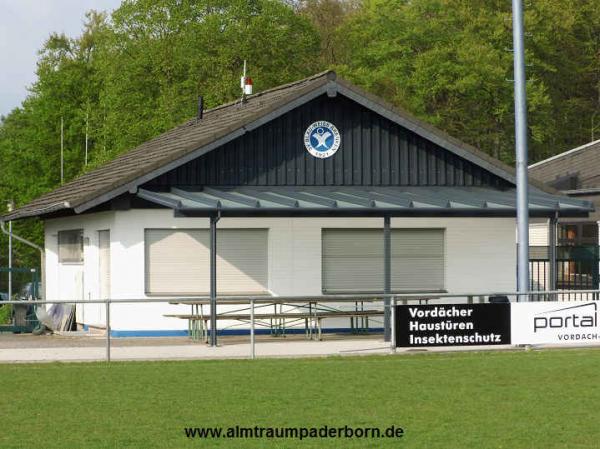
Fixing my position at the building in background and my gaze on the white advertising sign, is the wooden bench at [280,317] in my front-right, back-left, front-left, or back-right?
front-right

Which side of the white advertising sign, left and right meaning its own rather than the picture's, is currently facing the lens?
front

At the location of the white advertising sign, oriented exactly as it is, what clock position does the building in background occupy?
The building in background is roughly at 6 o'clock from the white advertising sign.

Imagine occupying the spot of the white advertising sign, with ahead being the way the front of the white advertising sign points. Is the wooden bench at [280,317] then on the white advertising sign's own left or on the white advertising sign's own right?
on the white advertising sign's own right
